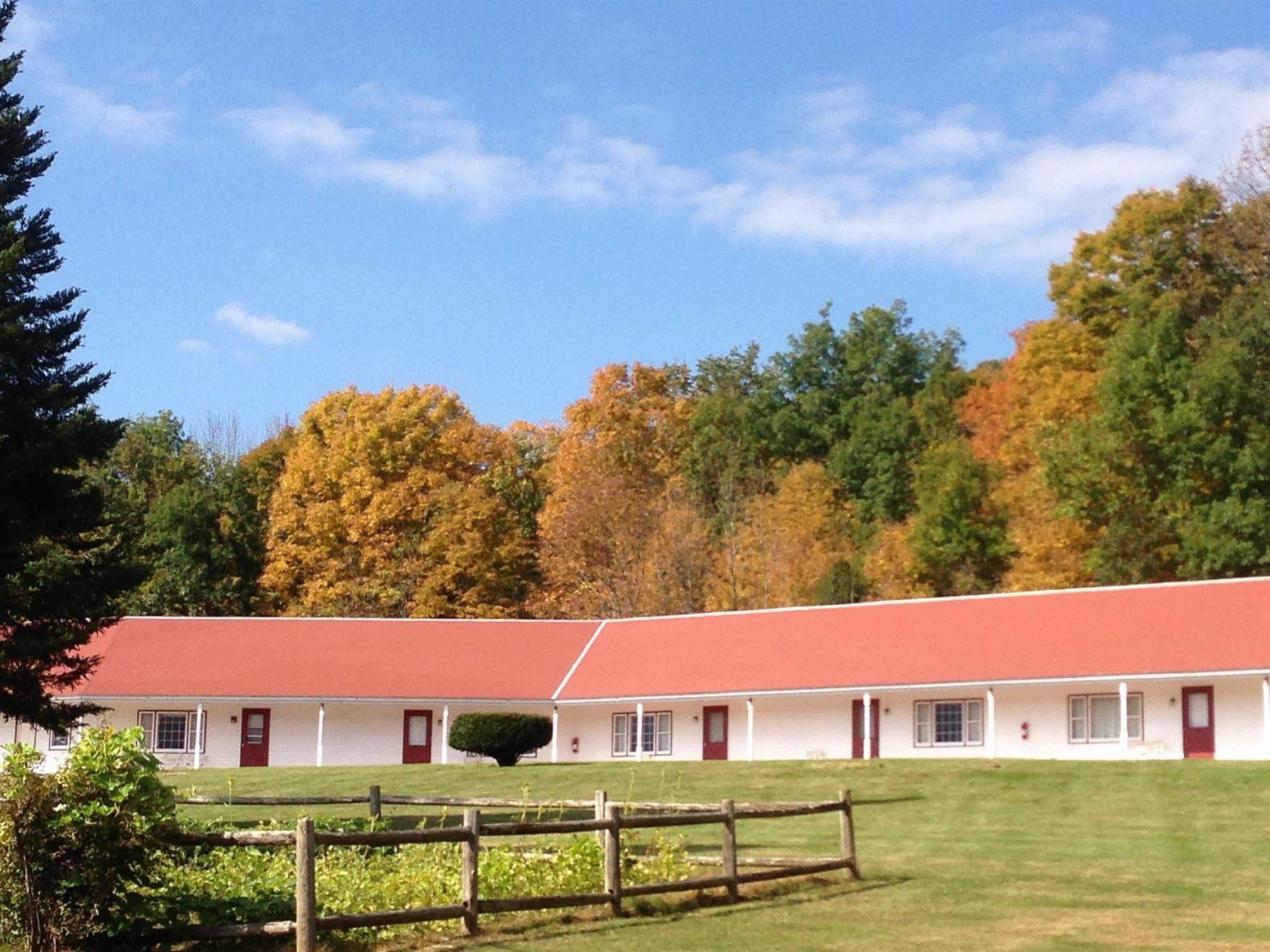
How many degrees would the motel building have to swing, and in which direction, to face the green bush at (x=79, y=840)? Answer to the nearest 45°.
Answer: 0° — it already faces it

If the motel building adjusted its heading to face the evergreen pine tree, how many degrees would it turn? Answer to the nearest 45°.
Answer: approximately 45° to its right

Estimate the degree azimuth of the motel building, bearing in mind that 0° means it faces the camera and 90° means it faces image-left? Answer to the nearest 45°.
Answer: approximately 0°

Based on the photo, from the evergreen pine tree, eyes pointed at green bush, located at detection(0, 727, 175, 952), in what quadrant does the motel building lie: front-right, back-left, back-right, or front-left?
back-left
